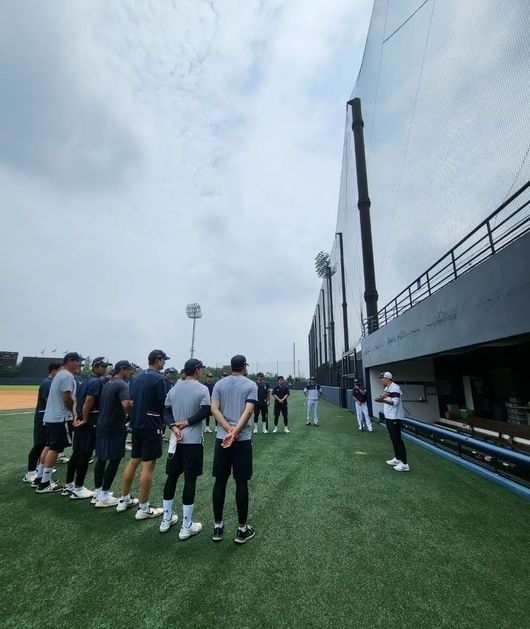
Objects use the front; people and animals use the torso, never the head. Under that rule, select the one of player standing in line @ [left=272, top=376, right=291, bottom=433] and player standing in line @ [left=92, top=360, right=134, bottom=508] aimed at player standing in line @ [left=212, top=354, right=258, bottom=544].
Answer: player standing in line @ [left=272, top=376, right=291, bottom=433]

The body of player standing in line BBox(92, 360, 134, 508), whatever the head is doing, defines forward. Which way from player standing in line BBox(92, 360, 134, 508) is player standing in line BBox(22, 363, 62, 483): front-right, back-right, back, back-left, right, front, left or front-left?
left

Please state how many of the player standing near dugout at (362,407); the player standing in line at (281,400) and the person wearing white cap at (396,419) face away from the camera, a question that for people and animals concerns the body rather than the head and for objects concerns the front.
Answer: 0

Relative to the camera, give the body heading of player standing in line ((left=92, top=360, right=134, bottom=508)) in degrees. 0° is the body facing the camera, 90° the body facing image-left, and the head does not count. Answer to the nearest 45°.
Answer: approximately 225°

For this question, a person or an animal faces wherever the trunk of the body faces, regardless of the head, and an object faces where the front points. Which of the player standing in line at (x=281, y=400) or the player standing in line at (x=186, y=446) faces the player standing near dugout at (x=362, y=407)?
the player standing in line at (x=186, y=446)

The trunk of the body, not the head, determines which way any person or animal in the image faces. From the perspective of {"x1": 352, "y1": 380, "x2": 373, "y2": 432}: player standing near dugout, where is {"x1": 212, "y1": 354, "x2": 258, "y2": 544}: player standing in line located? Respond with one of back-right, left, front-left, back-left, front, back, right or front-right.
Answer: front-left

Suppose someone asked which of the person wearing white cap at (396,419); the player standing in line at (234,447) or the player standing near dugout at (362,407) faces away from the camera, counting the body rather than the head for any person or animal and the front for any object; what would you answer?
the player standing in line at (234,447)

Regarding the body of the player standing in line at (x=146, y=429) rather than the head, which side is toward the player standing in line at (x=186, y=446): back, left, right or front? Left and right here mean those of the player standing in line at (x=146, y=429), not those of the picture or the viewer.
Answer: right

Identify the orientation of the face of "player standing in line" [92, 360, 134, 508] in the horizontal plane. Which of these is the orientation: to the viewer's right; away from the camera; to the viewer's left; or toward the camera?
to the viewer's right

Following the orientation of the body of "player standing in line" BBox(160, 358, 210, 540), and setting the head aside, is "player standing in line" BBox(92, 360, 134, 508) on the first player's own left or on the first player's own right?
on the first player's own left

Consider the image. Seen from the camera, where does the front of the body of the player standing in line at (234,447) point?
away from the camera

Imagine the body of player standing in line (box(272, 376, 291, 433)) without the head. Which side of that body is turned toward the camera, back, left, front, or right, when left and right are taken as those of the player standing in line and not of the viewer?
front

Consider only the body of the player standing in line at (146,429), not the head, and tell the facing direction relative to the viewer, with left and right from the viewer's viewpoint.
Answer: facing away from the viewer and to the right of the viewer

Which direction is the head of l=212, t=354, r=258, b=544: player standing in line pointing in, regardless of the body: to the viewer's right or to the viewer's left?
to the viewer's right

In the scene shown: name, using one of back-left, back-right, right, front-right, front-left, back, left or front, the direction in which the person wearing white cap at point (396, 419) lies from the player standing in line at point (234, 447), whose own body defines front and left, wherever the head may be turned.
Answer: front-right

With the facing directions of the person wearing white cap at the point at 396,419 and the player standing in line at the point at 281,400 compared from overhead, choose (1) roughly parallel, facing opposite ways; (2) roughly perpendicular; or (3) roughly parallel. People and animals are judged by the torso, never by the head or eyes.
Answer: roughly perpendicular

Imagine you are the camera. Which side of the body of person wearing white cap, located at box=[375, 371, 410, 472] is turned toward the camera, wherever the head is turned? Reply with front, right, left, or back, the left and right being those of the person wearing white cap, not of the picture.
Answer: left

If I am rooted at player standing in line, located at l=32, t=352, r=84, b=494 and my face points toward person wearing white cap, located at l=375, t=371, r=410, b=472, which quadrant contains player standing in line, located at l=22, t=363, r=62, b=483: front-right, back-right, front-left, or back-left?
back-left

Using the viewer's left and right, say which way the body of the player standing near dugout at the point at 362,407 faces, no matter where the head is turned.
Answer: facing the viewer and to the left of the viewer
